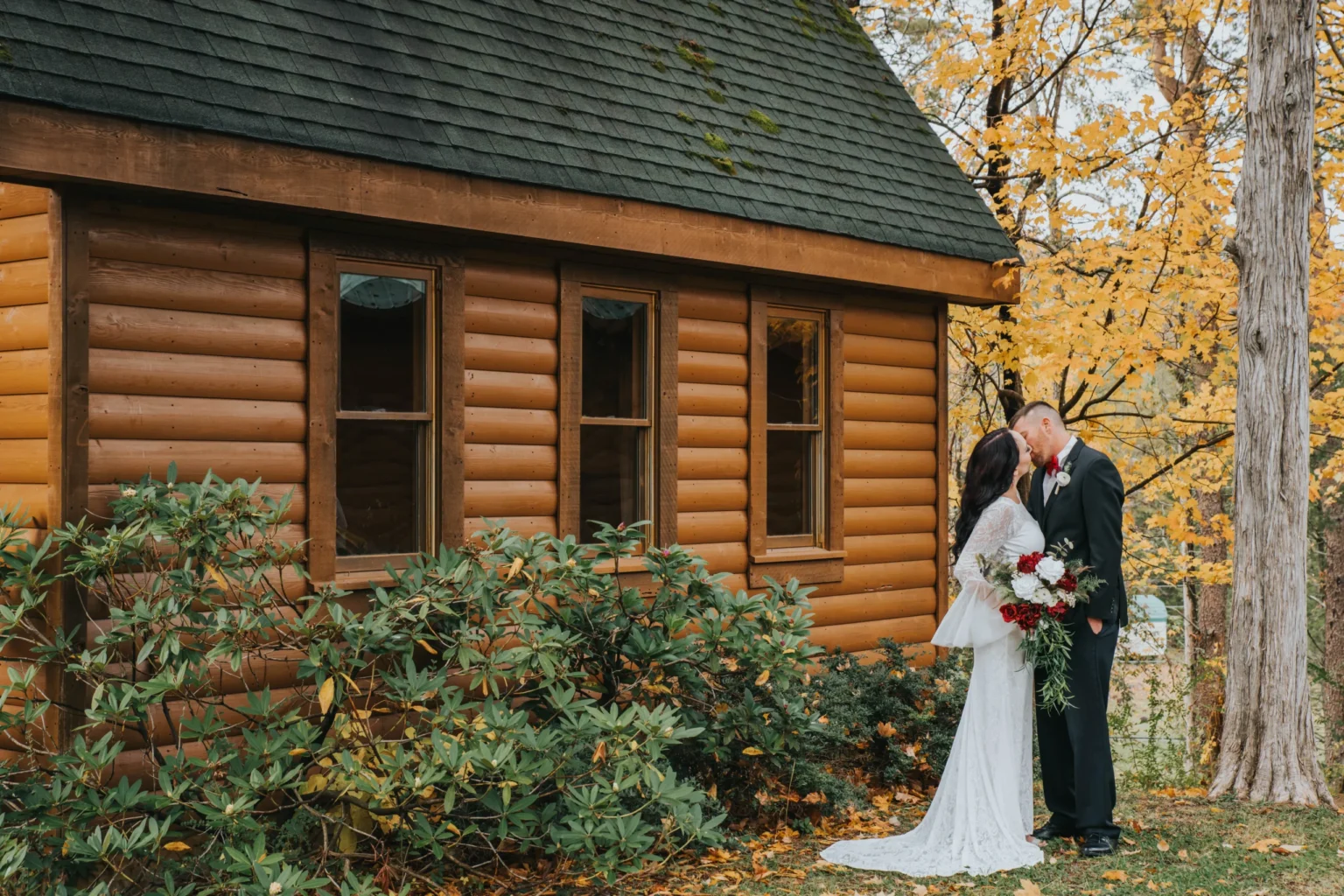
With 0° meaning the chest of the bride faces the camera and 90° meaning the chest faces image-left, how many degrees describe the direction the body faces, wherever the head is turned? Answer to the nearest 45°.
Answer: approximately 270°

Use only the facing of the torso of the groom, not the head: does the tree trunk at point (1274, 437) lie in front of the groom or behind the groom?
behind

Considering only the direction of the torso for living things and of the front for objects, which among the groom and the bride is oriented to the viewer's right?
the bride

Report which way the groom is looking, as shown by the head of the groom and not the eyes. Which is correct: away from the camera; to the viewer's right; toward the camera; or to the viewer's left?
to the viewer's left

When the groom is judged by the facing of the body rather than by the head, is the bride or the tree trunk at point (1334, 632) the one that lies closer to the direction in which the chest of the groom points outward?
the bride

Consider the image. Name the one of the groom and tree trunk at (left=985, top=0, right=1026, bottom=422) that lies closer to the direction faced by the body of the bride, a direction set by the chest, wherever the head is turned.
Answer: the groom

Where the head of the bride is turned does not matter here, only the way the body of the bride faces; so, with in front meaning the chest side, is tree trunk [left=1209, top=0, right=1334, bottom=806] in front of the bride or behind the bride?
in front

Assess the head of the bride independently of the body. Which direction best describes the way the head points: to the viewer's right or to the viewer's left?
to the viewer's right

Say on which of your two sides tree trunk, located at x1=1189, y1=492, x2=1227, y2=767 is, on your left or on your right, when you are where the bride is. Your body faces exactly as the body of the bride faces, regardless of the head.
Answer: on your left

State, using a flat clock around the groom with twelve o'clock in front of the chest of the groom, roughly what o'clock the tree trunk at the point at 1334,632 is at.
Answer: The tree trunk is roughly at 5 o'clock from the groom.

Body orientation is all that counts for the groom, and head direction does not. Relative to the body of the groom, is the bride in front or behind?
in front

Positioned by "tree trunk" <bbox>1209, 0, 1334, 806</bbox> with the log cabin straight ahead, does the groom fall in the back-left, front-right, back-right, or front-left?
front-left

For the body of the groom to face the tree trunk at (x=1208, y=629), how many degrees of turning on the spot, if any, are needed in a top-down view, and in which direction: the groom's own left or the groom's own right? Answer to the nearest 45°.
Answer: approximately 135° to the groom's own right

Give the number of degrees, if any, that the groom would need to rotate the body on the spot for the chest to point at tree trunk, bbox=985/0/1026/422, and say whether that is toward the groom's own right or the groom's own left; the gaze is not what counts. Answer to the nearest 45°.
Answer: approximately 135° to the groom's own right

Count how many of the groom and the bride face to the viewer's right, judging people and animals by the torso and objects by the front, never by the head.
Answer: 1
